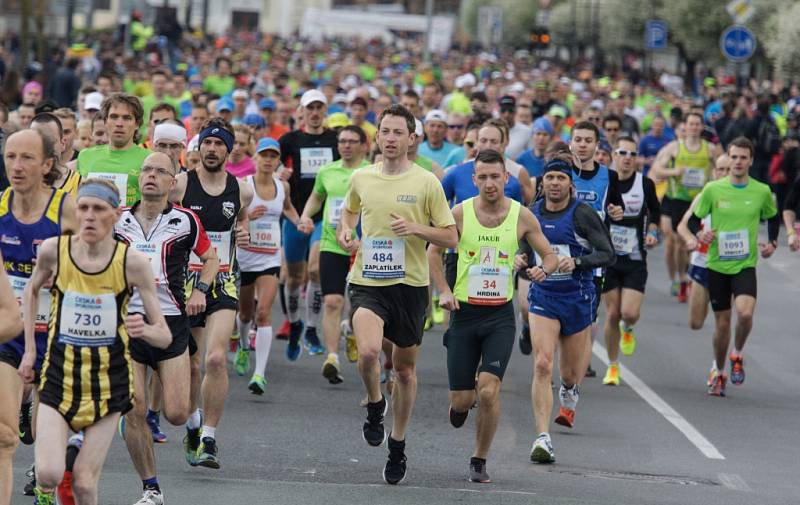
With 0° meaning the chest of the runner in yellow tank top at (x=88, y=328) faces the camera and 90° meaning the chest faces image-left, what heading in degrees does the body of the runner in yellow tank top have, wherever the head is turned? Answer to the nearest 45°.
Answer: approximately 0°

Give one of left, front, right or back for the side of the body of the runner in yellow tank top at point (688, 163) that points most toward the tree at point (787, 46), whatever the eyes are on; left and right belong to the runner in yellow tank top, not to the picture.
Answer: back

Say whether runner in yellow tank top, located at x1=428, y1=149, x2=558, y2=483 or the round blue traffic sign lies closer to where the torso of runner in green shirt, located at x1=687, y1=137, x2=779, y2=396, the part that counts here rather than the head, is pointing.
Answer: the runner in yellow tank top

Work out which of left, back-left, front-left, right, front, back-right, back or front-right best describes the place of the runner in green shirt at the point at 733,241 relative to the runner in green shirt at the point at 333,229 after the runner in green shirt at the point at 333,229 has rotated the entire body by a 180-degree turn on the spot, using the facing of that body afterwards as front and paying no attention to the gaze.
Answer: right

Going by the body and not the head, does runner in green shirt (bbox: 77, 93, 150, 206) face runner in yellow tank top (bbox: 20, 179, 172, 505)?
yes

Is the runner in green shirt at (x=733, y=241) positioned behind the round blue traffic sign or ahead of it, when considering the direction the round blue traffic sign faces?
ahead

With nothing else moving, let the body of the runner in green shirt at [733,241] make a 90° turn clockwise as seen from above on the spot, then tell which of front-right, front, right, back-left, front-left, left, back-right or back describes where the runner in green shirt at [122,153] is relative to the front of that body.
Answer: front-left

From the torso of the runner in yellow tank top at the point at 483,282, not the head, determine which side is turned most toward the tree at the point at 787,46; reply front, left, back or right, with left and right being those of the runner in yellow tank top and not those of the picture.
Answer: back

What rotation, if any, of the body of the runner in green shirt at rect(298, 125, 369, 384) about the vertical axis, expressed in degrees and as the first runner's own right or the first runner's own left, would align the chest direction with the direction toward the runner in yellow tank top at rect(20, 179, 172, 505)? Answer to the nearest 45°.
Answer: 0° — they already face them
